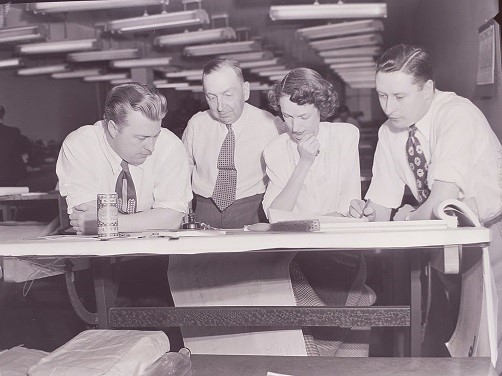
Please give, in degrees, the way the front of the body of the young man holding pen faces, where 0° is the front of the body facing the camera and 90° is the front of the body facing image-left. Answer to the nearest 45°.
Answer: approximately 45°

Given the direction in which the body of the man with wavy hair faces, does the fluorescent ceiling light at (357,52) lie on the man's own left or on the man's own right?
on the man's own left

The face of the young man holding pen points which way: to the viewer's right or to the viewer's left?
to the viewer's left

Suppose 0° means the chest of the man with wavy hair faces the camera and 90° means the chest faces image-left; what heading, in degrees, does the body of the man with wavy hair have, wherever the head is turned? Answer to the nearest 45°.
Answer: approximately 0°

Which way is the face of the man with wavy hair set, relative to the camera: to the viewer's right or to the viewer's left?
to the viewer's right
